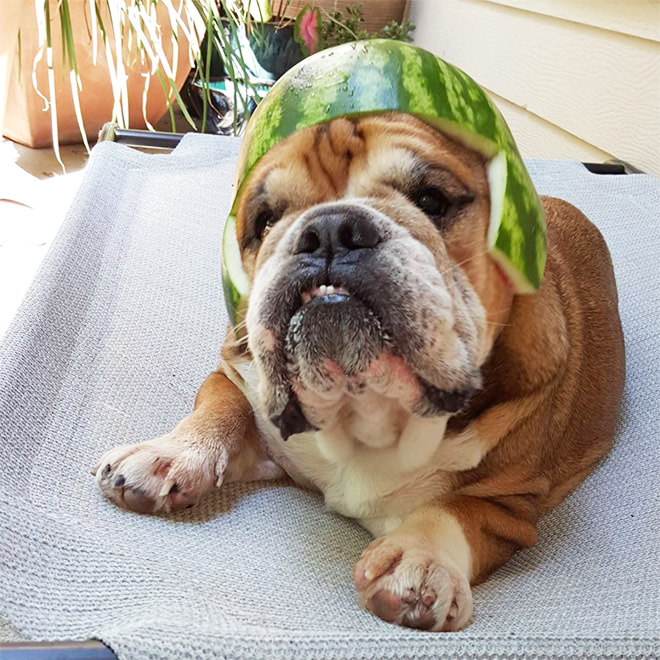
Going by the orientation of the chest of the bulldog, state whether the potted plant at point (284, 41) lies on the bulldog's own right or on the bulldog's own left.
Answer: on the bulldog's own right

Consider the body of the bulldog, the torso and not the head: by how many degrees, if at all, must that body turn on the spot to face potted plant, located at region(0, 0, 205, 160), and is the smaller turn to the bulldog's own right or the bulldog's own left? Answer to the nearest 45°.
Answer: approximately 90° to the bulldog's own right

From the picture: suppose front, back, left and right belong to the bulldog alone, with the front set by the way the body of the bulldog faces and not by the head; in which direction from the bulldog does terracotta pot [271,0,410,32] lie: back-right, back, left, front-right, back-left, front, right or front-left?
back-right

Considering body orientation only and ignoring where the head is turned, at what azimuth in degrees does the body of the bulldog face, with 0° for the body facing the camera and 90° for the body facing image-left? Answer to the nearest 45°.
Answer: approximately 45°
